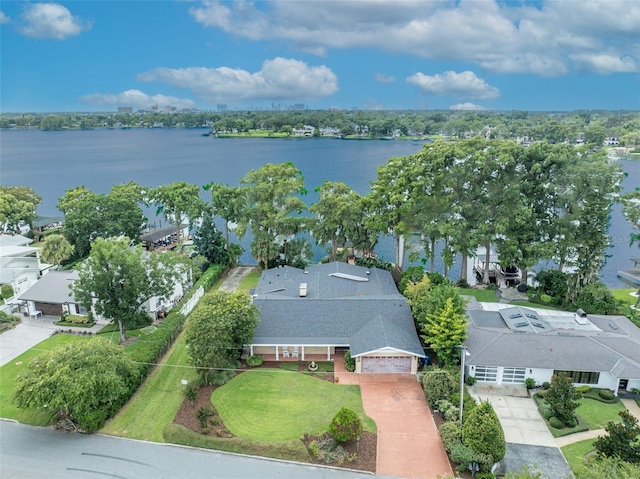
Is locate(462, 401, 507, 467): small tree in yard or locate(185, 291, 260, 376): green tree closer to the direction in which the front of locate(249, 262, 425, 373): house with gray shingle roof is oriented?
the small tree in yard

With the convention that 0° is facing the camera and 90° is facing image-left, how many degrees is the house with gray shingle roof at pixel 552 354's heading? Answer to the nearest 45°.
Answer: approximately 0°

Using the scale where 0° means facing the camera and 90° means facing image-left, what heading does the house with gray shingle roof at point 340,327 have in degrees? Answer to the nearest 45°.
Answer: approximately 0°

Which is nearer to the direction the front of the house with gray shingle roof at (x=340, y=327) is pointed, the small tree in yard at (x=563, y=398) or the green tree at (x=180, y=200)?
the small tree in yard

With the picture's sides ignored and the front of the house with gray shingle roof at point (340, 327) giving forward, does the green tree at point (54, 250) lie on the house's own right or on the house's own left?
on the house's own right

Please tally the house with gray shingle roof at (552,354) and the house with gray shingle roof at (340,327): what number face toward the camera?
2

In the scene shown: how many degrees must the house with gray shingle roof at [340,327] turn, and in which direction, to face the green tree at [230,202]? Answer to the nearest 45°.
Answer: approximately 135° to its right

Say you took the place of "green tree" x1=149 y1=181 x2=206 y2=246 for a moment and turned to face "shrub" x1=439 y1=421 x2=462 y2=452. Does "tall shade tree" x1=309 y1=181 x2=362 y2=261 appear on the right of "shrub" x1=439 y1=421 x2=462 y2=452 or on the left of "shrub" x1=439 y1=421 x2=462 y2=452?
left

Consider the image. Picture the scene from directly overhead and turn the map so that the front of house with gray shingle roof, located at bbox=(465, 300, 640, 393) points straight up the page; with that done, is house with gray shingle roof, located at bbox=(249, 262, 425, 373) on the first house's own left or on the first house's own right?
on the first house's own right
